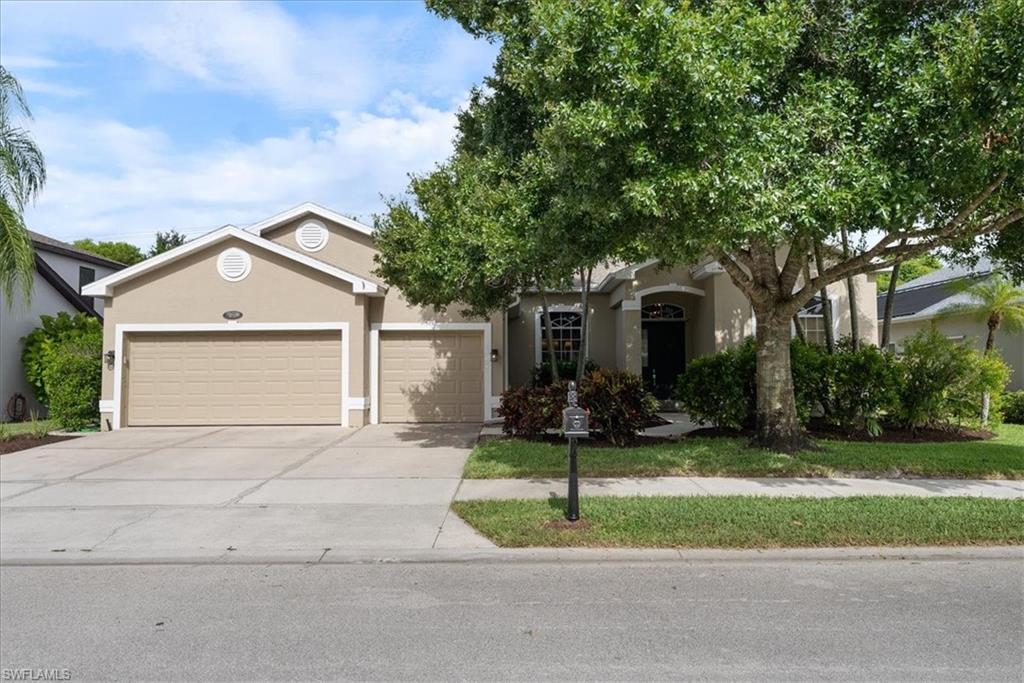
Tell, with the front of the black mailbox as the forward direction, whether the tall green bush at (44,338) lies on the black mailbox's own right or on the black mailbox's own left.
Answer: on the black mailbox's own right

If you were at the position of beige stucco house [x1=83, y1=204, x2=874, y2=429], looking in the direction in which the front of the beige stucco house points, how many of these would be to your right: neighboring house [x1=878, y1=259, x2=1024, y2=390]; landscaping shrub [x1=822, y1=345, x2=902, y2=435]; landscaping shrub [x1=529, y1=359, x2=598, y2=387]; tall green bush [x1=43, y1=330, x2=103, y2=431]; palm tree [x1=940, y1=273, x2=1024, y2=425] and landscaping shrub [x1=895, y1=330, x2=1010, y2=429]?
1

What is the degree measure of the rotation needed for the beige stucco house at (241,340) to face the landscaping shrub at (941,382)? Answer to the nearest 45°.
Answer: approximately 90° to its left

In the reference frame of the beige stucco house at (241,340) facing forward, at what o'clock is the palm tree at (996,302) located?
The palm tree is roughly at 9 o'clock from the beige stucco house.

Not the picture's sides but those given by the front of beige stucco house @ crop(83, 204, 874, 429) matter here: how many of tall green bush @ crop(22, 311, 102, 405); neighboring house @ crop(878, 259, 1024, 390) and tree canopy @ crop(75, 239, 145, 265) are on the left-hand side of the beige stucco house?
1

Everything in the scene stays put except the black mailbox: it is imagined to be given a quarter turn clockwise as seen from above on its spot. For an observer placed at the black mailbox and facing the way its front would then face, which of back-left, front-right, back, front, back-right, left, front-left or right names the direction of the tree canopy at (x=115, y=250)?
front-right

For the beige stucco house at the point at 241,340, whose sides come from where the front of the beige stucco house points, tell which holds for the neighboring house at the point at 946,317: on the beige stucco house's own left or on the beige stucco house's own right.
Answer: on the beige stucco house's own left

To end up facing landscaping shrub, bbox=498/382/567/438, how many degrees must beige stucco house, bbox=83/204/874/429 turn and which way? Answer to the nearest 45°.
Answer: approximately 45° to its left

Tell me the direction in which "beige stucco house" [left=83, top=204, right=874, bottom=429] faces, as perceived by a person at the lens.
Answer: facing the viewer

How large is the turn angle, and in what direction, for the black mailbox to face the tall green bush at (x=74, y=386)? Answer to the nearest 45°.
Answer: approximately 135° to its right

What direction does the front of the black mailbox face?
toward the camera

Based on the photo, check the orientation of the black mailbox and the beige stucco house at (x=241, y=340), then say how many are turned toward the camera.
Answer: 2

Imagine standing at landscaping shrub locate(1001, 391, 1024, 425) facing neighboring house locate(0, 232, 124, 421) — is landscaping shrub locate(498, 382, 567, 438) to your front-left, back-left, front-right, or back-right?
front-left

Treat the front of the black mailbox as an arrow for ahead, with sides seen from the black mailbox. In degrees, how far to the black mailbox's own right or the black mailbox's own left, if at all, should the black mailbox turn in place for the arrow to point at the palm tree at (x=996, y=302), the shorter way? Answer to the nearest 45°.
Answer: approximately 135° to the black mailbox's own left

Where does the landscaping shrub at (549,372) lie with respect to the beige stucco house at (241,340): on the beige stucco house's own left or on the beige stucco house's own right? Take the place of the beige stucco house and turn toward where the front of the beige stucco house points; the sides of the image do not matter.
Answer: on the beige stucco house's own left

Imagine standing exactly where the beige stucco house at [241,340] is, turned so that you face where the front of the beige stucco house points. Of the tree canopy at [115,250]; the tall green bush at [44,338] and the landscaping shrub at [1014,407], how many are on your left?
1

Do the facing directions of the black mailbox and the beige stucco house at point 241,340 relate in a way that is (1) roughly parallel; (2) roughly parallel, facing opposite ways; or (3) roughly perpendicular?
roughly parallel

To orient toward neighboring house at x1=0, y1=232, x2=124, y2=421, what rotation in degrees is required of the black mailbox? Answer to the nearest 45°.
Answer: approximately 135° to its right
